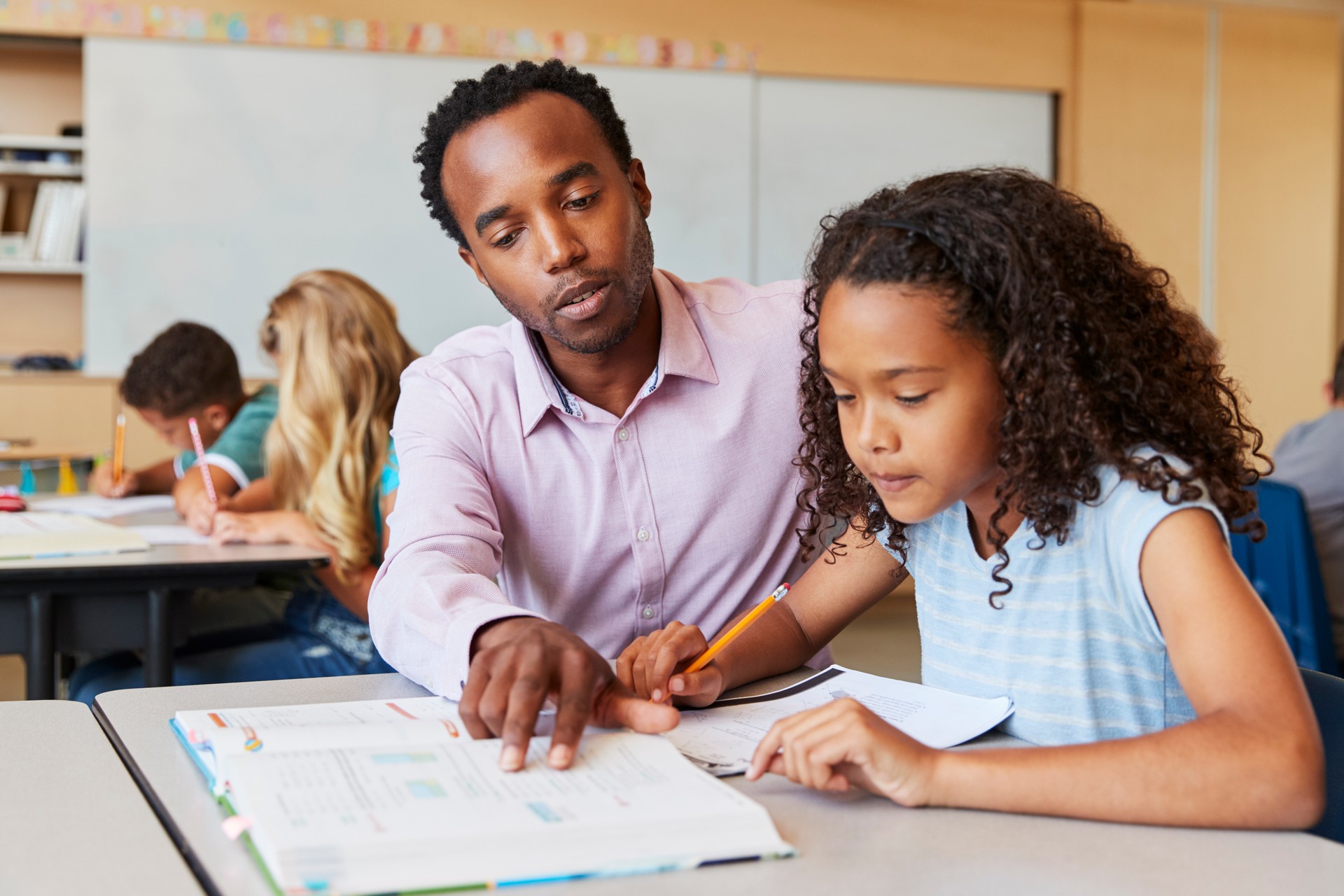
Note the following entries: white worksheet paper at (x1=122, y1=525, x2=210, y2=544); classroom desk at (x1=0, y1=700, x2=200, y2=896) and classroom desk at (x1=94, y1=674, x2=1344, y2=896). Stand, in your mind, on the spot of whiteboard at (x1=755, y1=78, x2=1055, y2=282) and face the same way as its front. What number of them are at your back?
0

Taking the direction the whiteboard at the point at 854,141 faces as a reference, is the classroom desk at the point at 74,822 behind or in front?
in front

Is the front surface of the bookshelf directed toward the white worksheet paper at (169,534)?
yes

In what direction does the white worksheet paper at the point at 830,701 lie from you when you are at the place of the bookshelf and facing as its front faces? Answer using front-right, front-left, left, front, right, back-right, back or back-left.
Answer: front

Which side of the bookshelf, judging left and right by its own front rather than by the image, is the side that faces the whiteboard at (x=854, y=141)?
left

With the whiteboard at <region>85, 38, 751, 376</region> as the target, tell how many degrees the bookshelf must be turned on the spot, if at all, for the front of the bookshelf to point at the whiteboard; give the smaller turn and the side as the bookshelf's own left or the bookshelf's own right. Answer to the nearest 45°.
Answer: approximately 45° to the bookshelf's own left

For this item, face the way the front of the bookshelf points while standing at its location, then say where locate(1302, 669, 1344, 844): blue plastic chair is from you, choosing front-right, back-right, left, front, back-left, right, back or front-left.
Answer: front

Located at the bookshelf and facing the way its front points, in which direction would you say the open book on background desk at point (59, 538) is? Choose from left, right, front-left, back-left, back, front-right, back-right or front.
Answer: front

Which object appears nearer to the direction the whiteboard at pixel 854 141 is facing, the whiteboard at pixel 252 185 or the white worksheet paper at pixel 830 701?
the white worksheet paper

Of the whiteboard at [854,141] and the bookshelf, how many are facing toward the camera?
2

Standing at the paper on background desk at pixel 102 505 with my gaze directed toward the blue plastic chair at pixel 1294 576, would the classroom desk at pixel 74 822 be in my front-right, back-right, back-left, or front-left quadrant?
front-right

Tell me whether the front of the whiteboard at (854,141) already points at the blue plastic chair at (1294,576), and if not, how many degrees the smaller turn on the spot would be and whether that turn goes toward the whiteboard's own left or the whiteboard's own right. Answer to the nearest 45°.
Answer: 0° — it already faces it

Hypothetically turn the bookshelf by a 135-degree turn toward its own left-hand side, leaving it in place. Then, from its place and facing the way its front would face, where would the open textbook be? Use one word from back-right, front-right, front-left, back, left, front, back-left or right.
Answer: back-right

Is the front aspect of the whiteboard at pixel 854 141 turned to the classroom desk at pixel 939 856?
yes

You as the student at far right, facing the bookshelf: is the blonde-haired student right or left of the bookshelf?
left

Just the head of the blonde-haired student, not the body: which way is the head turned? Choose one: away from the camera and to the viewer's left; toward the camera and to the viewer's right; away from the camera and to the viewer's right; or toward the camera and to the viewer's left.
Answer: away from the camera and to the viewer's left

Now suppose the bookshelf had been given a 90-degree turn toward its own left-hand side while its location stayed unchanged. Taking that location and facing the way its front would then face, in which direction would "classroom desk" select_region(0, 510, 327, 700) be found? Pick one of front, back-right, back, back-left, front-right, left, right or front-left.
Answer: right

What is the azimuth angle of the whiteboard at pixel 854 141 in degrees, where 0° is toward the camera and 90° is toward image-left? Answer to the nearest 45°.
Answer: approximately 0°

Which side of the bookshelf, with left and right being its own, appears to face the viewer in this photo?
front
